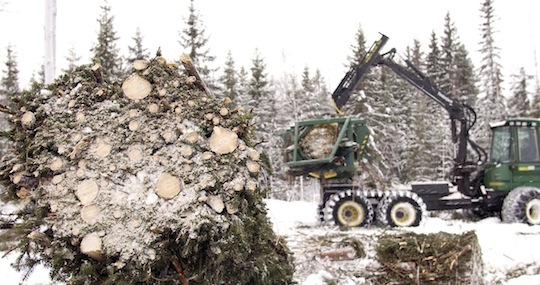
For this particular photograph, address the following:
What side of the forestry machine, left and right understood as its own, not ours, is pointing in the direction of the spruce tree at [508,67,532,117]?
left

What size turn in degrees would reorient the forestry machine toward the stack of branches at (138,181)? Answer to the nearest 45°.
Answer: approximately 90° to its right

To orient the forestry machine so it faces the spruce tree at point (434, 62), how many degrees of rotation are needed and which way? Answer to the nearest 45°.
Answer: approximately 90° to its left

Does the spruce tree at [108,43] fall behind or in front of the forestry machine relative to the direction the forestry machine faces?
behind

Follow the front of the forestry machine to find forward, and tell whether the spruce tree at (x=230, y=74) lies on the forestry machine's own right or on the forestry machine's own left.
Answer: on the forestry machine's own left

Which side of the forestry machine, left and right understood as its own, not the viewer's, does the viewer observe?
right

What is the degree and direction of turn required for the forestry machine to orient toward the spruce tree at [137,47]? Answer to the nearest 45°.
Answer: approximately 135° to its left

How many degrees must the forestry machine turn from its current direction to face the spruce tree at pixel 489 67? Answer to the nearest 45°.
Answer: approximately 90° to its left
